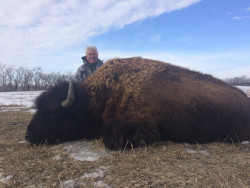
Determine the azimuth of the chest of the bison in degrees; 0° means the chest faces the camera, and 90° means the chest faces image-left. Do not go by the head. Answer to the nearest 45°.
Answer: approximately 90°

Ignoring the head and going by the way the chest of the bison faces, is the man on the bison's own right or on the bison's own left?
on the bison's own right
